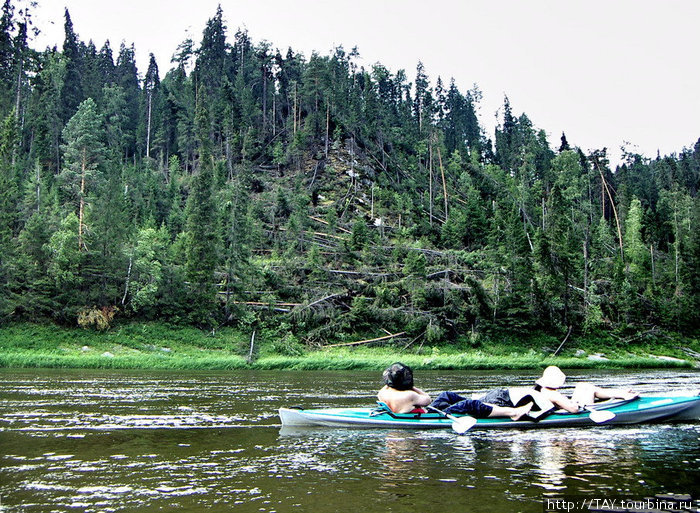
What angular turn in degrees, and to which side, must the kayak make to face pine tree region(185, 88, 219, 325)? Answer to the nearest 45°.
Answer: approximately 135° to its left

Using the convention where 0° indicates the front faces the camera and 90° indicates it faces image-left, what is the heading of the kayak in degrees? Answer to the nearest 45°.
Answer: approximately 270°
